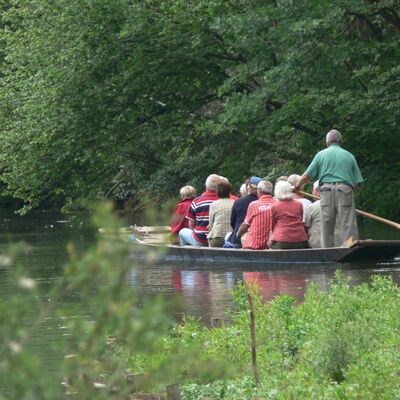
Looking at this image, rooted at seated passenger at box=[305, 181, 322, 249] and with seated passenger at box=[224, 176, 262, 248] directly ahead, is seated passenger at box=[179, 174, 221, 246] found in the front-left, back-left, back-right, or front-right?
front-right

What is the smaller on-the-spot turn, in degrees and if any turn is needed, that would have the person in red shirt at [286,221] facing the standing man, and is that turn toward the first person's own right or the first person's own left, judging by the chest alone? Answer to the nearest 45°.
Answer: approximately 90° to the first person's own right

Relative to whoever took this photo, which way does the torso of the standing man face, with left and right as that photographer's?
facing away from the viewer

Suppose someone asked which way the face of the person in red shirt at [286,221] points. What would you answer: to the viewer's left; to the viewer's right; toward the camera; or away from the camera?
away from the camera

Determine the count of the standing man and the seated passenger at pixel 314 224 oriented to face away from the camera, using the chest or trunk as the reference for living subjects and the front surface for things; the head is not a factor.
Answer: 2

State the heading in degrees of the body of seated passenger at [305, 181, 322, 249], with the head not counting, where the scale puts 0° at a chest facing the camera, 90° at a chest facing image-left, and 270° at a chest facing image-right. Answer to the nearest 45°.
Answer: approximately 180°

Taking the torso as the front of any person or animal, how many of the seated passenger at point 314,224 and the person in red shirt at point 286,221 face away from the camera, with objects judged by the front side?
2

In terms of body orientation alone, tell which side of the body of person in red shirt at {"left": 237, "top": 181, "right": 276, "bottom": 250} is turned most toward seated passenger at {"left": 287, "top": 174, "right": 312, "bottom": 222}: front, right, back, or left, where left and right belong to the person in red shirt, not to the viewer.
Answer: right

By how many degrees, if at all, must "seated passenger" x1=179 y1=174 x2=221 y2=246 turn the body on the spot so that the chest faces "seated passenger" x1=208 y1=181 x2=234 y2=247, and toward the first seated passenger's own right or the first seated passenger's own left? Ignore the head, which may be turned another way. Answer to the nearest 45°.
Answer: approximately 180°

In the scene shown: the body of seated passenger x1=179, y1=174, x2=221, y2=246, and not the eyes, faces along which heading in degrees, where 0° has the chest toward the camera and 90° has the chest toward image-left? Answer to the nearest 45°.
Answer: approximately 135°

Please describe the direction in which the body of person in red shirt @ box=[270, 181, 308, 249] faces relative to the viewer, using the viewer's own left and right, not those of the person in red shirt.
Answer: facing away from the viewer

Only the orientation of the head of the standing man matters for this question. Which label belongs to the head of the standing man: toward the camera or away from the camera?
away from the camera

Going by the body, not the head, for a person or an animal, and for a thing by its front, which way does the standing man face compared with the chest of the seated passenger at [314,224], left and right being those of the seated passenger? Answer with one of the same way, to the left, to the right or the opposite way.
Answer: the same way
